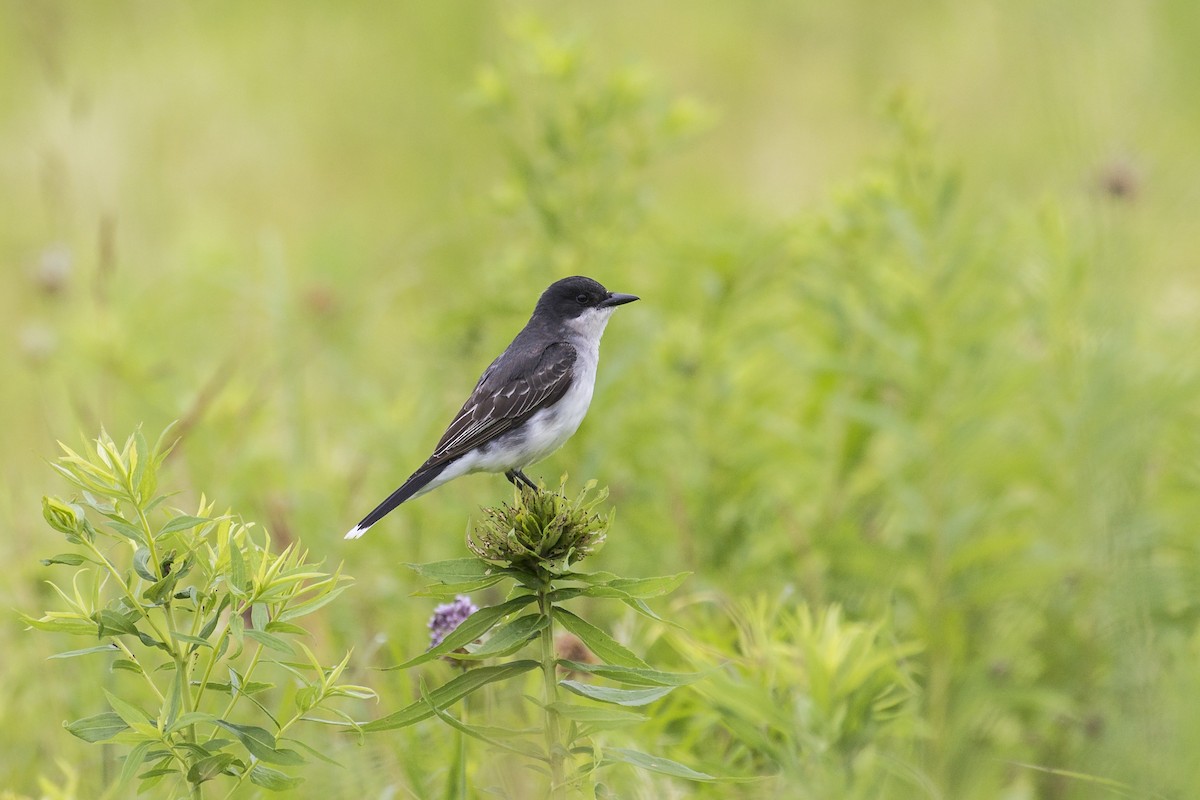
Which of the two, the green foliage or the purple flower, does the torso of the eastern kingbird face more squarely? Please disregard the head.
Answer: the green foliage

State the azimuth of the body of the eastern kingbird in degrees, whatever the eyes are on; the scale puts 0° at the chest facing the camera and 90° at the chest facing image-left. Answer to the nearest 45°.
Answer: approximately 270°

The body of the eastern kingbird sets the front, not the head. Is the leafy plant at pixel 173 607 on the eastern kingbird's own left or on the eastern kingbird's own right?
on the eastern kingbird's own right
